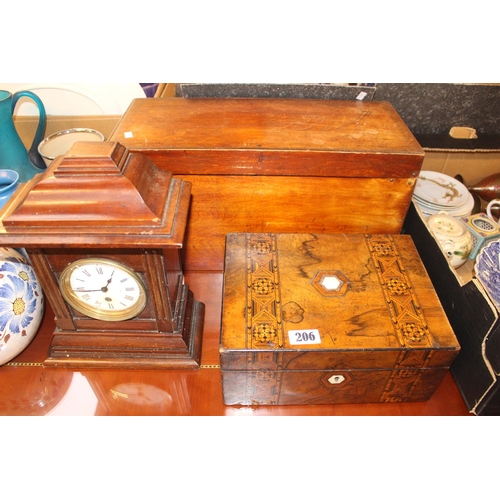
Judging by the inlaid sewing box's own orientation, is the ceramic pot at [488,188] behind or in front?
behind

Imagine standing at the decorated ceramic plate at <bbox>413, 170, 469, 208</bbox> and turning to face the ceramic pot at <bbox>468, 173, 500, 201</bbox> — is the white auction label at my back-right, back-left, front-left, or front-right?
back-right

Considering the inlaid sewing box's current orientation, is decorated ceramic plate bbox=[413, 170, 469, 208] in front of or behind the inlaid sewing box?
behind

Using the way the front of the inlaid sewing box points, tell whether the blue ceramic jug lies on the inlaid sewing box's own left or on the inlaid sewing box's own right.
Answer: on the inlaid sewing box's own right

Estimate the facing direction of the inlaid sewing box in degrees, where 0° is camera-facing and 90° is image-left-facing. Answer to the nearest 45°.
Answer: approximately 0°

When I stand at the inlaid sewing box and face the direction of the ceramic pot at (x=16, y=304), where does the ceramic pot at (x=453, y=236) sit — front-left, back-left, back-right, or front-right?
back-right

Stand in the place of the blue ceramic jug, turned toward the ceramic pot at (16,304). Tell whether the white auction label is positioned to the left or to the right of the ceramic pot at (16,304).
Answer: left

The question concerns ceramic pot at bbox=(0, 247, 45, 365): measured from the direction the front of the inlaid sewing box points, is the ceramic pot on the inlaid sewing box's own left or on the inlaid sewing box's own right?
on the inlaid sewing box's own right
